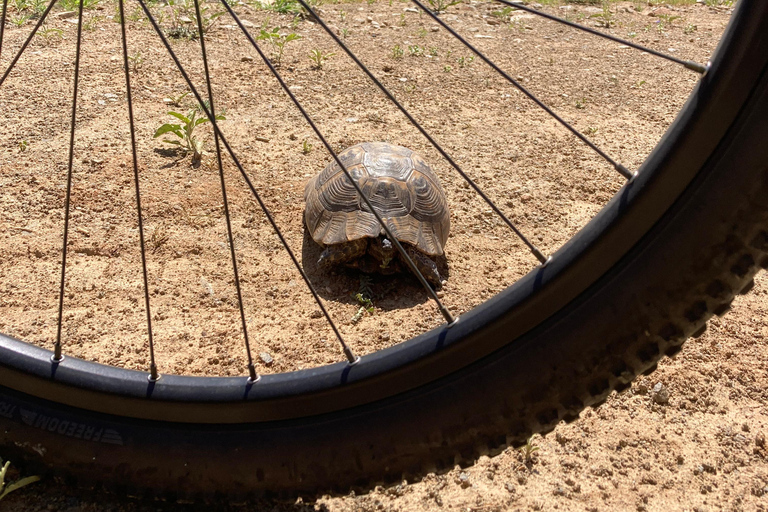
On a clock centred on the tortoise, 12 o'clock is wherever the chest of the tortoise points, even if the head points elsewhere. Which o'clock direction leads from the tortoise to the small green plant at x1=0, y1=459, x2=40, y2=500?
The small green plant is roughly at 1 o'clock from the tortoise.

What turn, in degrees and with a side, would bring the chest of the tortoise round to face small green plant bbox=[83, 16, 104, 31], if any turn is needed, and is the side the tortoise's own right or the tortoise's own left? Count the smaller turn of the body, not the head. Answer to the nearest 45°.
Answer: approximately 135° to the tortoise's own right

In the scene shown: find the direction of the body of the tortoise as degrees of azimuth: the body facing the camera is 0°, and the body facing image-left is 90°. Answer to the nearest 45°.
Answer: approximately 0°

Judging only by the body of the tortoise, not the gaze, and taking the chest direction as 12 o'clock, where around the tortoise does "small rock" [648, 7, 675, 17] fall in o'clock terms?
The small rock is roughly at 7 o'clock from the tortoise.

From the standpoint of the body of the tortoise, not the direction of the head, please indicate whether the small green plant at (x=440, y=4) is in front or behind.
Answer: behind

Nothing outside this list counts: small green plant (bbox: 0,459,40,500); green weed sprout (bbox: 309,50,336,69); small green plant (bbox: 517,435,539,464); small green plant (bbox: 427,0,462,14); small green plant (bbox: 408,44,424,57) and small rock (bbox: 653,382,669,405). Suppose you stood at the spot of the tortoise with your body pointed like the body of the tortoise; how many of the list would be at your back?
3

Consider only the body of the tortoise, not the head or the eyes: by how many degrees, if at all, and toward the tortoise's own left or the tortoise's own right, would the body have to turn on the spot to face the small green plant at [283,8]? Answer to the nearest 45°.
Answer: approximately 180°

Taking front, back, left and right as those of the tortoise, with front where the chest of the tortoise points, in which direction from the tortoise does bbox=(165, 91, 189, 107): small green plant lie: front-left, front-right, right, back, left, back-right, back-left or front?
back-right

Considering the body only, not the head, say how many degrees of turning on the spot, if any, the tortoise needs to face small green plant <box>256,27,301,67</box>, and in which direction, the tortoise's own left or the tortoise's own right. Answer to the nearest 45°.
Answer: approximately 180°

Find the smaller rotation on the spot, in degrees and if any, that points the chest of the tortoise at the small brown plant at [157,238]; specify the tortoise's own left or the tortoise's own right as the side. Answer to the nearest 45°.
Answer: approximately 90° to the tortoise's own right

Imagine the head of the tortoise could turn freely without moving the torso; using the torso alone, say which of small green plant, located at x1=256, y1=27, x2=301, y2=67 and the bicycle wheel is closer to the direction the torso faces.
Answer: the bicycle wheel

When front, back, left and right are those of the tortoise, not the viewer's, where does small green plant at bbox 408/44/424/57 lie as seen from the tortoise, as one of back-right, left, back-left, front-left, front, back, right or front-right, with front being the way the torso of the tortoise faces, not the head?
back
